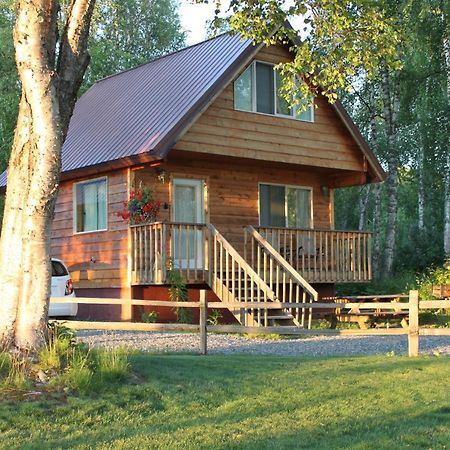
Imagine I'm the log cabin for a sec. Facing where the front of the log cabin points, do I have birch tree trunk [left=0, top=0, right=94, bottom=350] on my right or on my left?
on my right

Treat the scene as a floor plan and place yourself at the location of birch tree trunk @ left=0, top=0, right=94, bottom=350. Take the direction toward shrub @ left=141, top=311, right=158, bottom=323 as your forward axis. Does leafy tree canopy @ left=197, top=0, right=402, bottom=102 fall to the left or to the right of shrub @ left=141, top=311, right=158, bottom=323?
right

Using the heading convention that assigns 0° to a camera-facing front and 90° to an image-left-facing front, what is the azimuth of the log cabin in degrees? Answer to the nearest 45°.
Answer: approximately 315°

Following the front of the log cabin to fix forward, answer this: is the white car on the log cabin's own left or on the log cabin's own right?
on the log cabin's own right

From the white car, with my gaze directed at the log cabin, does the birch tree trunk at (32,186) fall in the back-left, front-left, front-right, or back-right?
back-right

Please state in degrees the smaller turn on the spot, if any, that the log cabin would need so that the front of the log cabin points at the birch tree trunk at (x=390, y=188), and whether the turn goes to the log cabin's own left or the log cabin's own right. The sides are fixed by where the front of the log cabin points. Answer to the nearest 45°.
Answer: approximately 90° to the log cabin's own left
